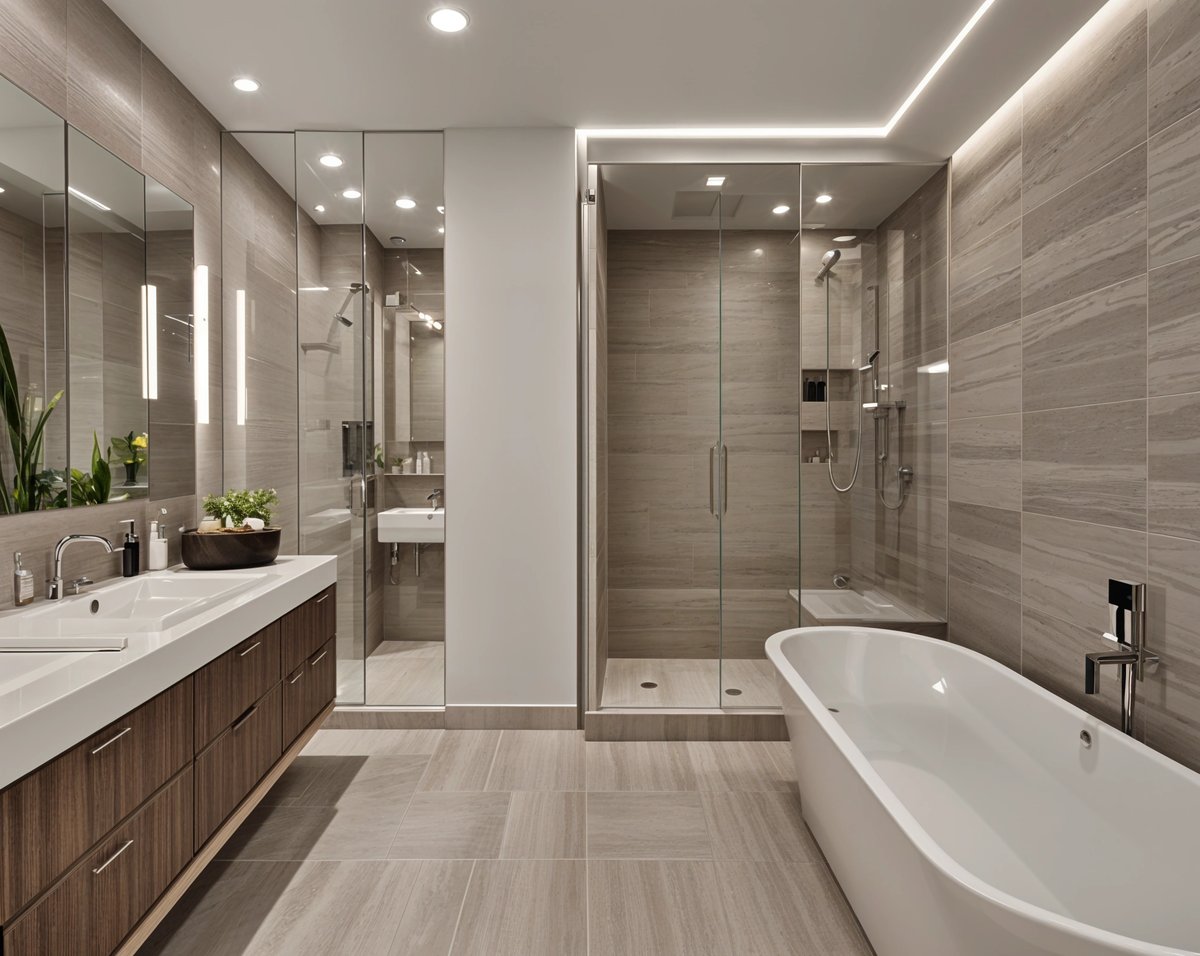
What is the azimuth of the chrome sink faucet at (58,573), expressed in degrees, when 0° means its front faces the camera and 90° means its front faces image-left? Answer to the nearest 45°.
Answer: approximately 270°

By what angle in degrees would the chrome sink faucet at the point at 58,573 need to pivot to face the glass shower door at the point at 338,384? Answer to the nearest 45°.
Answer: approximately 45° to its left

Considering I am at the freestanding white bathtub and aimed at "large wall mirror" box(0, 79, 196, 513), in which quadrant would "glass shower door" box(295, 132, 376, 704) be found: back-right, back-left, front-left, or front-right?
front-right

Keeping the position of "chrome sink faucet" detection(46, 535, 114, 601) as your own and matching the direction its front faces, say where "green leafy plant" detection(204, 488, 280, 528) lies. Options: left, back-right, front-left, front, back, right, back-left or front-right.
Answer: front-left

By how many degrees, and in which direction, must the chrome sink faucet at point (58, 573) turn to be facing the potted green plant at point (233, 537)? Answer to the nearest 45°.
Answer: approximately 45° to its left

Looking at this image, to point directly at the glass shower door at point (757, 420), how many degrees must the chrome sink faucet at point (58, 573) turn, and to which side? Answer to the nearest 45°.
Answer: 0° — it already faces it
